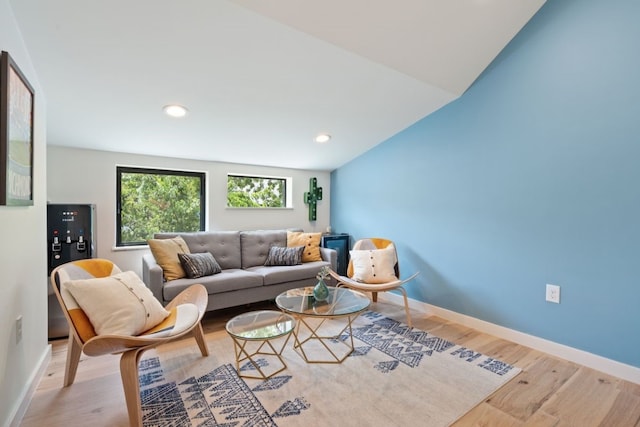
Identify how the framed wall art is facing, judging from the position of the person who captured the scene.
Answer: facing to the right of the viewer

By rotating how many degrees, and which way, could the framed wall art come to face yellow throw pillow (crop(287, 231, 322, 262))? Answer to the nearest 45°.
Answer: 0° — it already faces it

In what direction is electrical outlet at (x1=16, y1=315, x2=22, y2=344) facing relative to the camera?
to the viewer's right

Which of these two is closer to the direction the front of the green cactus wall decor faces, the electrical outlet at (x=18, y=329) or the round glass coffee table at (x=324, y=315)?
the round glass coffee table

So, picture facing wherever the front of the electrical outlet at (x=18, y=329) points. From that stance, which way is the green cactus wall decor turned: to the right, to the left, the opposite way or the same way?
to the right
